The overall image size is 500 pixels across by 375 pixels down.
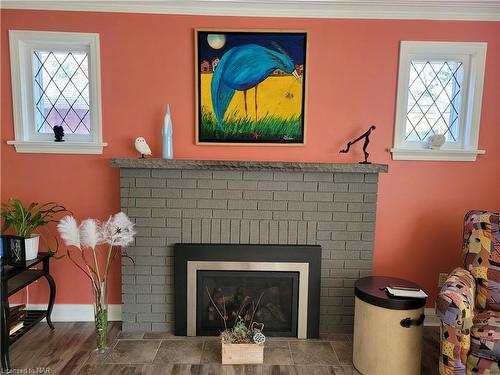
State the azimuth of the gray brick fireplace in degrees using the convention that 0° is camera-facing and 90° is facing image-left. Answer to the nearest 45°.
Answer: approximately 0°

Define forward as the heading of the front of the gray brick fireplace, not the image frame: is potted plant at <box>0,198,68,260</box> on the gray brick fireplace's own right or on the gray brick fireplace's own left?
on the gray brick fireplace's own right

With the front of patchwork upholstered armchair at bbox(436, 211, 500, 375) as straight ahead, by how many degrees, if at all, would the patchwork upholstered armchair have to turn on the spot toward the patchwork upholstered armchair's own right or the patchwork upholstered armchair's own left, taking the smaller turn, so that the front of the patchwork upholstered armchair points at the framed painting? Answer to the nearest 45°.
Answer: approximately 90° to the patchwork upholstered armchair's own right

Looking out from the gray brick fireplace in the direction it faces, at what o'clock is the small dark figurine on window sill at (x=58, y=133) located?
The small dark figurine on window sill is roughly at 3 o'clock from the gray brick fireplace.
